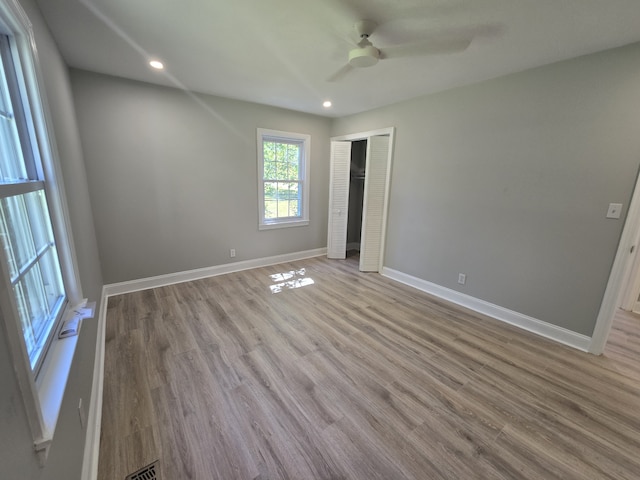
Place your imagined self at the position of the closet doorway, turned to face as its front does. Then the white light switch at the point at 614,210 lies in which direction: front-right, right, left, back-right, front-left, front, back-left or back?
left

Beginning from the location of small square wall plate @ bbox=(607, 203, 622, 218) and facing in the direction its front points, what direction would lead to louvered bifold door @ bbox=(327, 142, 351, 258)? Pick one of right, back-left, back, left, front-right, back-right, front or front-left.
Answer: right

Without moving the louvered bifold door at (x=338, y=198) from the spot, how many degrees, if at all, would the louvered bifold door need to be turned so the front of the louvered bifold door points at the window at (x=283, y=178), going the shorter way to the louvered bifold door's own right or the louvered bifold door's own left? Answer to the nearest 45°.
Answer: approximately 90° to the louvered bifold door's own right

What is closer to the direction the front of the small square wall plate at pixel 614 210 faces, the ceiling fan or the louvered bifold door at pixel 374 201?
the ceiling fan

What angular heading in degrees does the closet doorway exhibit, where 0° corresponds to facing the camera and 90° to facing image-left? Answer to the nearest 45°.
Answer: approximately 45°

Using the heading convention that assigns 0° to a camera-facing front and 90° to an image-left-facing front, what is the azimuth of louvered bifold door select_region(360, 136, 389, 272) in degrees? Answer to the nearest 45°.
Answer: approximately 0°
